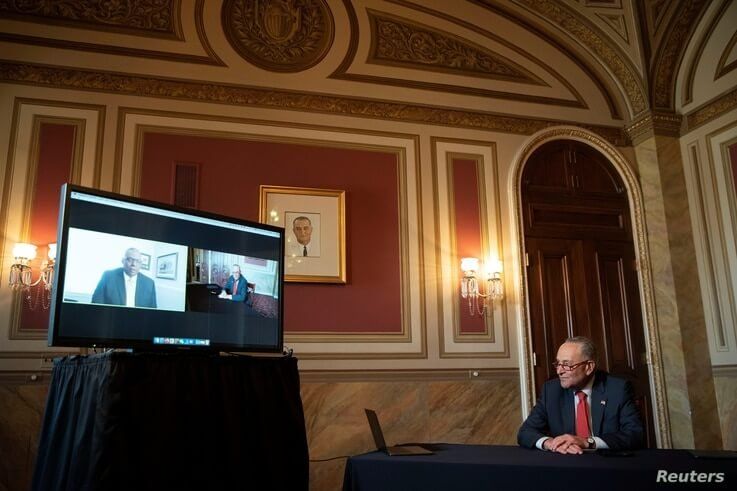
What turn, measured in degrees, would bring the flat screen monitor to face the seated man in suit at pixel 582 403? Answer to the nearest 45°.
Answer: approximately 45° to its left

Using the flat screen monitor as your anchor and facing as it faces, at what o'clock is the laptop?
The laptop is roughly at 11 o'clock from the flat screen monitor.

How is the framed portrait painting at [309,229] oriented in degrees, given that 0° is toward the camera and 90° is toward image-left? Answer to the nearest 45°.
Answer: approximately 0°

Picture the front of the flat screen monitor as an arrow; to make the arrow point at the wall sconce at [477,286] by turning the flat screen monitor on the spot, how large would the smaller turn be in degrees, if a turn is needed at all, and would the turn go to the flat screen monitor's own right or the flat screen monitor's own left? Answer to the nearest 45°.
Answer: approximately 90° to the flat screen monitor's own left

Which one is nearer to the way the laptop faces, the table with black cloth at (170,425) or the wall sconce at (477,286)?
the wall sconce

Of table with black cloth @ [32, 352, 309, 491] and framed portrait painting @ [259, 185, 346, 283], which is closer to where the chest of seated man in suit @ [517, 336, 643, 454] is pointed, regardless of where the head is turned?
the table with black cloth

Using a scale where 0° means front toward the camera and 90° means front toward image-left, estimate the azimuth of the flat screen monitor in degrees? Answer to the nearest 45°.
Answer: approximately 315°

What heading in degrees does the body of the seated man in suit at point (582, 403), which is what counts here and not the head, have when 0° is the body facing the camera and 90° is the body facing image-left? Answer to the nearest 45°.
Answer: approximately 45°

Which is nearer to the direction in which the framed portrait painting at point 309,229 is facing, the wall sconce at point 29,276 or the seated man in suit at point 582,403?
the seated man in suit

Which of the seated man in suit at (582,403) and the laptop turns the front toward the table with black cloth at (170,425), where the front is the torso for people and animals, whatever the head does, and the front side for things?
the seated man in suit

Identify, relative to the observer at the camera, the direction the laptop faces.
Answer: facing to the right of the viewer
